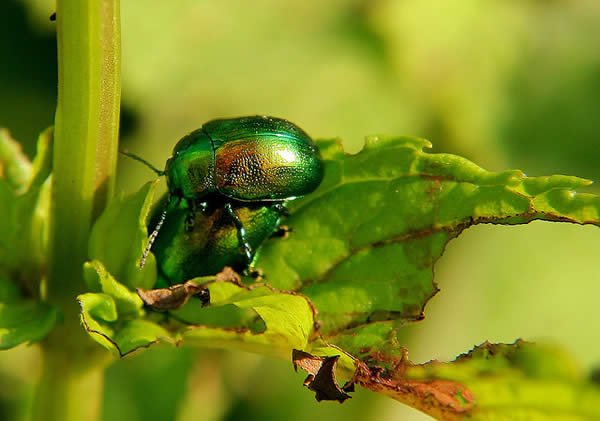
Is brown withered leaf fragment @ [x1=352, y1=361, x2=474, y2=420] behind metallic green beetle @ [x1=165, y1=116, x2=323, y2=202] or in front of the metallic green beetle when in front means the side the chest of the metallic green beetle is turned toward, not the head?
behind

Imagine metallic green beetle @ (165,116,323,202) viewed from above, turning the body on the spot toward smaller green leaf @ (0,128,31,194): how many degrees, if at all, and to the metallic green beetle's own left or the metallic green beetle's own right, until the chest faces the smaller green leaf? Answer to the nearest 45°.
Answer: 0° — it already faces it

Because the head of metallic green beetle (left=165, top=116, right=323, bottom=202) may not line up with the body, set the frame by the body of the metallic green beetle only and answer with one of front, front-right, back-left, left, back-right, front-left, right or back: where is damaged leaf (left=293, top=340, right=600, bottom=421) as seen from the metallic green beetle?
back-left

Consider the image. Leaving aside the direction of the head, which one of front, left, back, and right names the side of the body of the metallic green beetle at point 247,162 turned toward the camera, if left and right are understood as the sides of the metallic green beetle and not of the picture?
left
